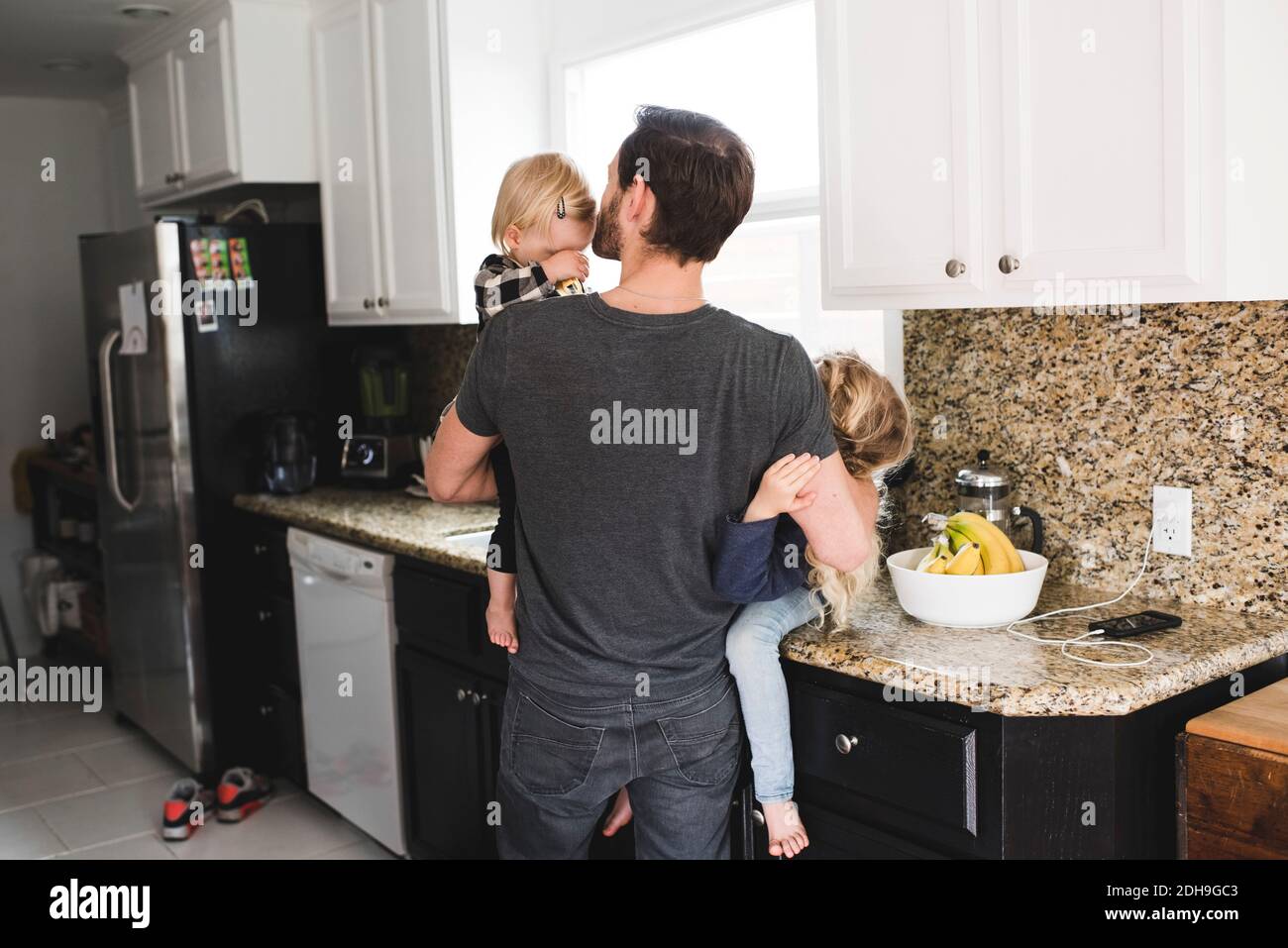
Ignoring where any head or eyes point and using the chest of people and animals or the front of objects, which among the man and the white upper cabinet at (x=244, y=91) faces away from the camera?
the man

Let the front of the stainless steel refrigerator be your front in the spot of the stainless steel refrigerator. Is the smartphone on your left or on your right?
on your left

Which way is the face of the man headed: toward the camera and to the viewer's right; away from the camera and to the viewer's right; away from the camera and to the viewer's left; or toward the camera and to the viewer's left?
away from the camera and to the viewer's left

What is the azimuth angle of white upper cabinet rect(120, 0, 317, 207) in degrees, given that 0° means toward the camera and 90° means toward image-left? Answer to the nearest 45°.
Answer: approximately 45°

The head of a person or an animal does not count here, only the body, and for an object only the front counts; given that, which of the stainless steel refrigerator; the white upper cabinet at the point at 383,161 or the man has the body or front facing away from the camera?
the man

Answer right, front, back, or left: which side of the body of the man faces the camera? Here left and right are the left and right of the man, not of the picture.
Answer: back

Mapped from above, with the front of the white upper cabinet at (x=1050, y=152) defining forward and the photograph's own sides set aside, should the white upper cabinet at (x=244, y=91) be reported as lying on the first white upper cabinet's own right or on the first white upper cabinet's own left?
on the first white upper cabinet's own right

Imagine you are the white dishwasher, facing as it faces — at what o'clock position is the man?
The man is roughly at 10 o'clock from the white dishwasher.
